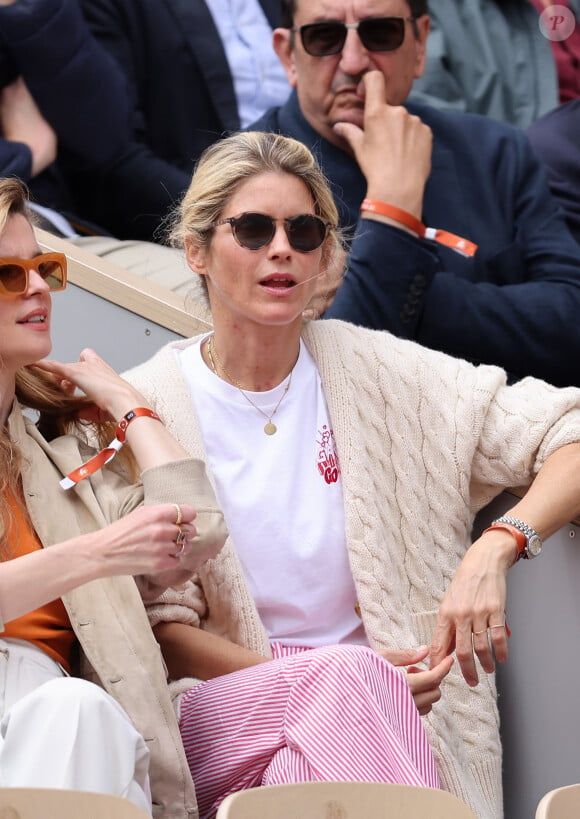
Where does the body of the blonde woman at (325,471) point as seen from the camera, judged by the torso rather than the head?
toward the camera
